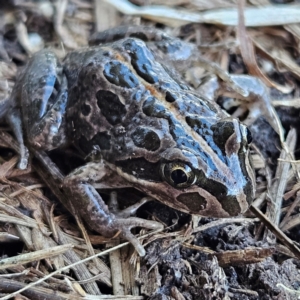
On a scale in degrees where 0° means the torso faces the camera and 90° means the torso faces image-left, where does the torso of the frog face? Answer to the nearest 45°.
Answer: approximately 315°
